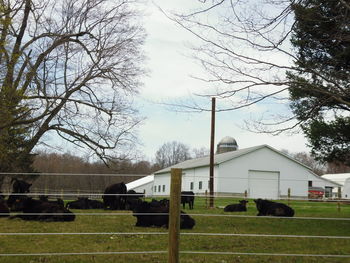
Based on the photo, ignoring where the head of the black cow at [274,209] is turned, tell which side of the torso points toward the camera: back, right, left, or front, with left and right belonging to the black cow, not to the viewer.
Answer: left

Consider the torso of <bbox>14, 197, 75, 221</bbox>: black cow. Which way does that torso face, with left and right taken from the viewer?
facing to the left of the viewer

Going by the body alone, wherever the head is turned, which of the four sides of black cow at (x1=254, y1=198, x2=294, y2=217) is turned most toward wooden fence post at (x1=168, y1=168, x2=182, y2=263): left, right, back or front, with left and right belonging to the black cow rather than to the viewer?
left
